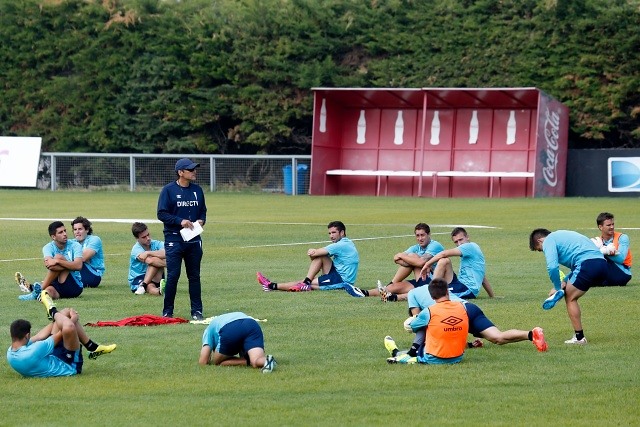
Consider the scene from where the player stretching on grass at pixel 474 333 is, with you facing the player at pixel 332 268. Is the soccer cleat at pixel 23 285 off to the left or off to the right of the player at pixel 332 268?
left

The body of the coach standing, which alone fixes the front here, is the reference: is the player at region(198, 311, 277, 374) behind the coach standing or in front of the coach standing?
in front

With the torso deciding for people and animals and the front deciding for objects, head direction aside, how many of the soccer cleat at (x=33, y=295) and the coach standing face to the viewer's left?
1

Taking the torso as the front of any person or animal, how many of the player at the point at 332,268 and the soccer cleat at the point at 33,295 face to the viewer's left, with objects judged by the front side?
2

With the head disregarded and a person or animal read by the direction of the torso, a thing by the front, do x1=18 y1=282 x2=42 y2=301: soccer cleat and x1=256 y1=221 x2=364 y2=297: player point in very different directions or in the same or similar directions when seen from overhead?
same or similar directions

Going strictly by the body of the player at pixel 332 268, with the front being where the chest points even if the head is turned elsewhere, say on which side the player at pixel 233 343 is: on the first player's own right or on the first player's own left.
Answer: on the first player's own left

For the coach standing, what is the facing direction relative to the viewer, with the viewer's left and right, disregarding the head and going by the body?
facing the viewer and to the right of the viewer

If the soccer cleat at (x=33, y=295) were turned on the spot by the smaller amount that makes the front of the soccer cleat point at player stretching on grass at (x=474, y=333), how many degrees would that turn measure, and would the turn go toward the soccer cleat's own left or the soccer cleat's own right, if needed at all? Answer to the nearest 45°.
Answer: approximately 135° to the soccer cleat's own left

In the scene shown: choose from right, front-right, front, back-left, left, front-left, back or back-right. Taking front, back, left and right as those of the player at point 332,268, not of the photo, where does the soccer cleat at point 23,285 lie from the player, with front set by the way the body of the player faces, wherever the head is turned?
front

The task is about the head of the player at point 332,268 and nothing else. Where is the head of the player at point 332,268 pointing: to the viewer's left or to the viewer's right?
to the viewer's left

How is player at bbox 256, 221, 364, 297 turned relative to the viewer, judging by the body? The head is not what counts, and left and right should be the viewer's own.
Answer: facing to the left of the viewer

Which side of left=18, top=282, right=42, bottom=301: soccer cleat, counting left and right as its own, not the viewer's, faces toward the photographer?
left

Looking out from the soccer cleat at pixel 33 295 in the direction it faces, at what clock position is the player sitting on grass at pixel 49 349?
The player sitting on grass is roughly at 9 o'clock from the soccer cleat.

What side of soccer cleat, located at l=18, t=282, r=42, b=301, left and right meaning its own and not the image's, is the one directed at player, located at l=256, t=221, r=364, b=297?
back

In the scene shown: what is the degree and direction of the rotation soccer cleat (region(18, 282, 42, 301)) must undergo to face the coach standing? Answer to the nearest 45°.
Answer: approximately 135° to its left
